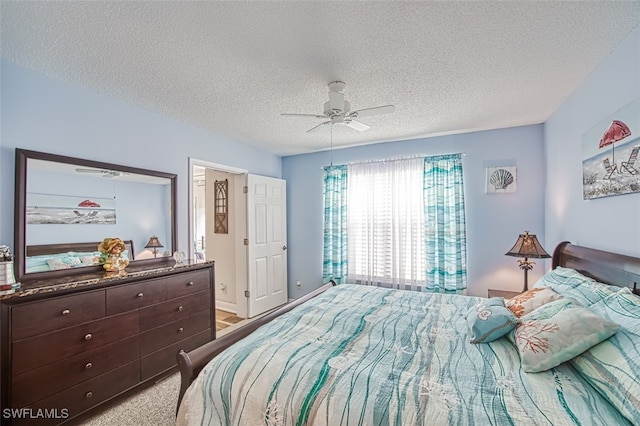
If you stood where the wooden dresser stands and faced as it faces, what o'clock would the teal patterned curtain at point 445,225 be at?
The teal patterned curtain is roughly at 11 o'clock from the wooden dresser.

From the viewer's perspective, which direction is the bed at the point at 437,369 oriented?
to the viewer's left

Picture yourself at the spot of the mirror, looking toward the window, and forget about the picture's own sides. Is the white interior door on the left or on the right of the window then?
left

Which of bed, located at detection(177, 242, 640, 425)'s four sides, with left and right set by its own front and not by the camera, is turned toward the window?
right

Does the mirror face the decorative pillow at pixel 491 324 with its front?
yes

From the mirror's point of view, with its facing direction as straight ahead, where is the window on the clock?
The window is roughly at 11 o'clock from the mirror.

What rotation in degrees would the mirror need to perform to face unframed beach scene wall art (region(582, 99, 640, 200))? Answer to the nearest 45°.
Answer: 0° — it already faces it

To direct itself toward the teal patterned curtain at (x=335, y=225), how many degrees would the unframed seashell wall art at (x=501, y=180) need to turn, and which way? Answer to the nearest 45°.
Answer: approximately 90° to its right

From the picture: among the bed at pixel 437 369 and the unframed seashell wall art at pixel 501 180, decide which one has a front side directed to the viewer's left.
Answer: the bed

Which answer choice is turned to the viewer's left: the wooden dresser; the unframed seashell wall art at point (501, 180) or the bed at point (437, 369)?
the bed
